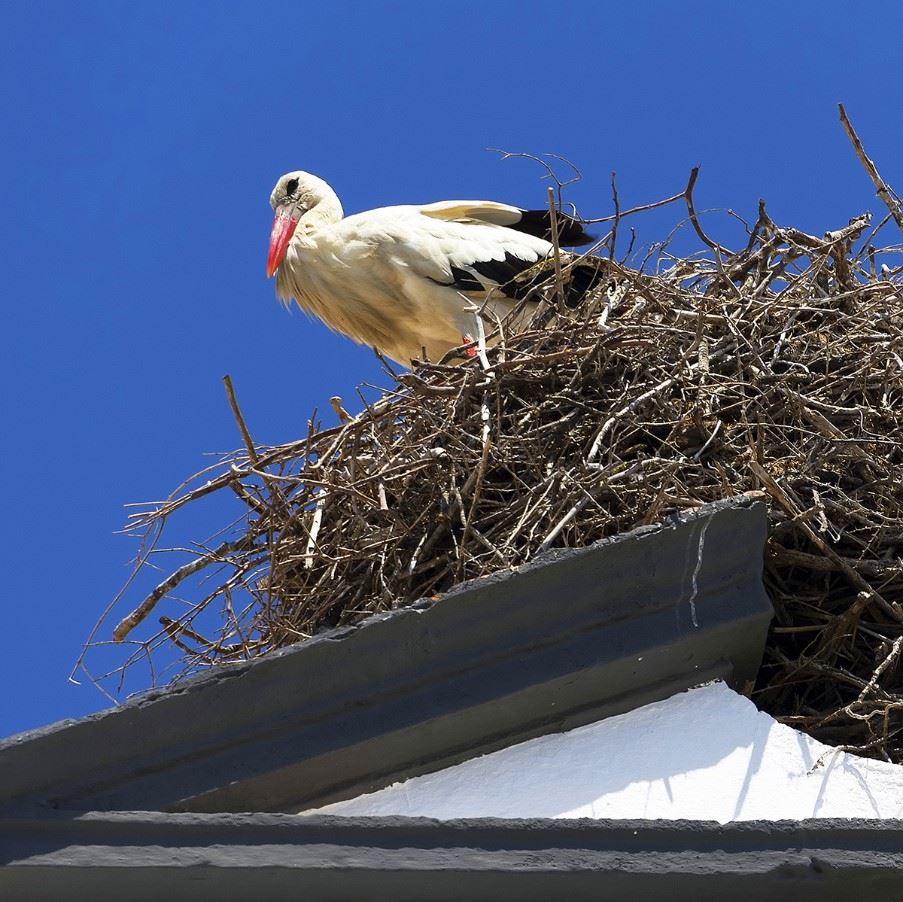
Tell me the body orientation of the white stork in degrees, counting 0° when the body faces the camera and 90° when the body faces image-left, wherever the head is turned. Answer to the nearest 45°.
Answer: approximately 90°

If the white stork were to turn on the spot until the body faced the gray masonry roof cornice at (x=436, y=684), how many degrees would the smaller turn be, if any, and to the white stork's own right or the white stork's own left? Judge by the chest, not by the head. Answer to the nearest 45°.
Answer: approximately 90° to the white stork's own left

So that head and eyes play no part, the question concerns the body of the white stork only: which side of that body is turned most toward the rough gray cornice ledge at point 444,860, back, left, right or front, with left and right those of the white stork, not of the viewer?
left
